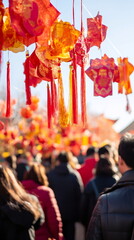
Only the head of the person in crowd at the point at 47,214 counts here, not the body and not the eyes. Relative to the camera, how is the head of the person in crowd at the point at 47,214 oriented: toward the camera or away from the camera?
away from the camera

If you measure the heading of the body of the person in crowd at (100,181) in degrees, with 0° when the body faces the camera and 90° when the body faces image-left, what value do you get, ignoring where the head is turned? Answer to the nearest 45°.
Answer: approximately 180°

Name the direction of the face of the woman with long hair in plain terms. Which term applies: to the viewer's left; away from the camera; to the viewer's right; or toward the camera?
away from the camera

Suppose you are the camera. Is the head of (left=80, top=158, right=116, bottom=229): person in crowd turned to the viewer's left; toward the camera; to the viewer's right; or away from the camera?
away from the camera

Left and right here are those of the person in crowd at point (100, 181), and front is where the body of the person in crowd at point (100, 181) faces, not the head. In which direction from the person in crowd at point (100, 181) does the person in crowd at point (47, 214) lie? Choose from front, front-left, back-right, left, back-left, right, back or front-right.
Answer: back-left

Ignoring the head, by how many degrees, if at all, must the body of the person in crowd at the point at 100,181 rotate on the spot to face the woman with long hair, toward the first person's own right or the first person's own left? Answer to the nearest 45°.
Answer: approximately 135° to the first person's own left

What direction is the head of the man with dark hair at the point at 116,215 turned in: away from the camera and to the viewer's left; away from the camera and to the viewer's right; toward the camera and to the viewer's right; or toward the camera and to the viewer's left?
away from the camera and to the viewer's left
